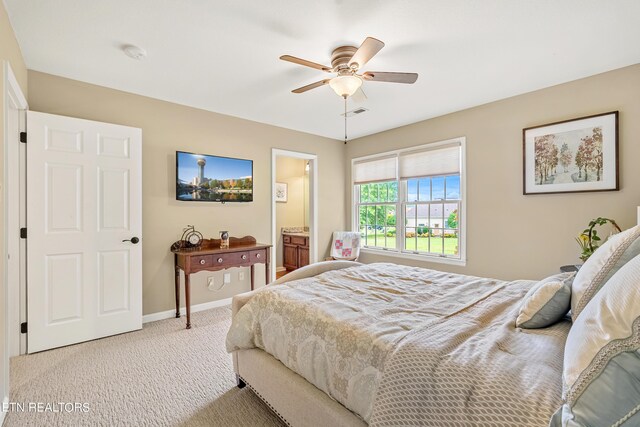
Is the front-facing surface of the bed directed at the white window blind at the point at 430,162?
no

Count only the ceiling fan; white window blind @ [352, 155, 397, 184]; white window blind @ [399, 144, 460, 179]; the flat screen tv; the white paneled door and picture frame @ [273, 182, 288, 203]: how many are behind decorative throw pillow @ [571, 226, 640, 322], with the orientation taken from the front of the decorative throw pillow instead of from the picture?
0

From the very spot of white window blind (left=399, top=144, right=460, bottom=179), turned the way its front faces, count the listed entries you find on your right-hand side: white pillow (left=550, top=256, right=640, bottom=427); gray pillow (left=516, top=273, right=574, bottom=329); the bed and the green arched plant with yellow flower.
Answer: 0

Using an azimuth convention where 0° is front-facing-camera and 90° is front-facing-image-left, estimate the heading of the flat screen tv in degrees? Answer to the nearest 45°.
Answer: approximately 315°

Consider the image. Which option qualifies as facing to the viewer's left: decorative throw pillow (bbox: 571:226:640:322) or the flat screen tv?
the decorative throw pillow

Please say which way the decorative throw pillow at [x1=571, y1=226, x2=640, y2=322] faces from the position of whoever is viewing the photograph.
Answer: facing to the left of the viewer

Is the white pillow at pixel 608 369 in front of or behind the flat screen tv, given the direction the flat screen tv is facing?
in front

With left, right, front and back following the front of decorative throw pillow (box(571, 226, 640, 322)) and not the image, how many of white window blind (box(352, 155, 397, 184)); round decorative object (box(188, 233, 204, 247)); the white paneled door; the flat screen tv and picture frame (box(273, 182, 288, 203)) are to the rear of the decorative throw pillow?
0

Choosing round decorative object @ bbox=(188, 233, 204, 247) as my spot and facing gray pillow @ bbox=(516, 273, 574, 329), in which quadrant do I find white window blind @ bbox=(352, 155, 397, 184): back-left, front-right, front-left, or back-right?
front-left

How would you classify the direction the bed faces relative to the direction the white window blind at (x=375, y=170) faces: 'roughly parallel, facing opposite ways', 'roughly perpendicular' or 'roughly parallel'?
roughly perpendicular

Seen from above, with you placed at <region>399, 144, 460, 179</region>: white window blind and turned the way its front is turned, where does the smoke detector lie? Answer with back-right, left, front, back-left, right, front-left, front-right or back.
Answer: front

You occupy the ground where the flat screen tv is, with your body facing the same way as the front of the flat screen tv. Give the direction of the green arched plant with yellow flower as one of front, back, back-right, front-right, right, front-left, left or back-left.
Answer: front

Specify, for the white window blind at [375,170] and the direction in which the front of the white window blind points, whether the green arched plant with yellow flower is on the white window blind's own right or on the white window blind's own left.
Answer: on the white window blind's own left

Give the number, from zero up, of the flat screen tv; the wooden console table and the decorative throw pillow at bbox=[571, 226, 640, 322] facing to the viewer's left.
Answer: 1

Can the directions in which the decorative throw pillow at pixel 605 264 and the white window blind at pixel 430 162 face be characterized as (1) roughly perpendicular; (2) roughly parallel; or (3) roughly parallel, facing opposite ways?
roughly perpendicular

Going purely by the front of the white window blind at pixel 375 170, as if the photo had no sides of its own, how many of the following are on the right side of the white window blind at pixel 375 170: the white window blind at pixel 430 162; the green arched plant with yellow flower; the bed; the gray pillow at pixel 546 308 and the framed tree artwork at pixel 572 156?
0

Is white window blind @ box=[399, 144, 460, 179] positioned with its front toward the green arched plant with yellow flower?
no

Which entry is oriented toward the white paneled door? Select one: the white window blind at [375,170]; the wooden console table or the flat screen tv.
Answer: the white window blind

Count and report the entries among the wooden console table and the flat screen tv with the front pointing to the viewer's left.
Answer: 0

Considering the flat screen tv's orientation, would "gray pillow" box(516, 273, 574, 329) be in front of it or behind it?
in front

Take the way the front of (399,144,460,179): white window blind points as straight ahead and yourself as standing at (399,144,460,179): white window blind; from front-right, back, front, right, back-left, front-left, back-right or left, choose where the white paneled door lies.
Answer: front

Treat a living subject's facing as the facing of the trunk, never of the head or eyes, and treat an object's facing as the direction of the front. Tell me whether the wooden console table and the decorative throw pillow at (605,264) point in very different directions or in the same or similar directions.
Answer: very different directions

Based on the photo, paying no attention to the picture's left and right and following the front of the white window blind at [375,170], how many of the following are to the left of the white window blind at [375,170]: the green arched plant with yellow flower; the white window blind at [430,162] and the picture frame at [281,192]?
2
